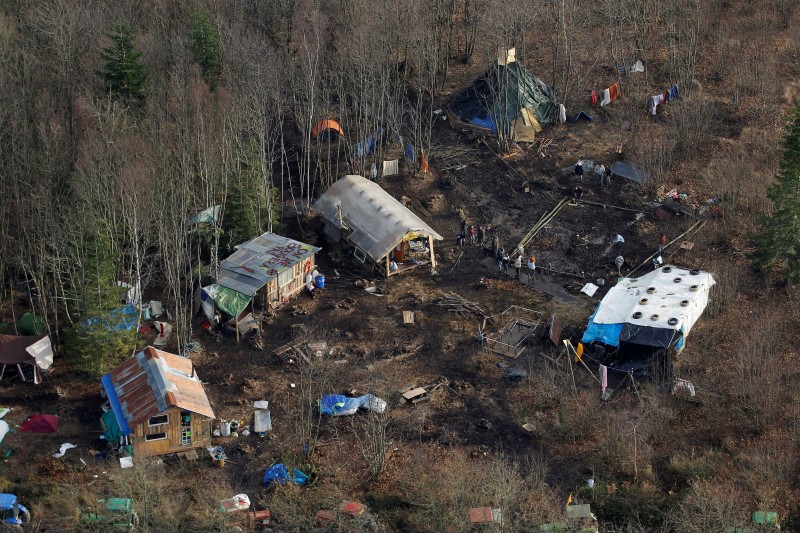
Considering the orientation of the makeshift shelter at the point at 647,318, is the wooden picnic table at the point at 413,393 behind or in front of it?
in front

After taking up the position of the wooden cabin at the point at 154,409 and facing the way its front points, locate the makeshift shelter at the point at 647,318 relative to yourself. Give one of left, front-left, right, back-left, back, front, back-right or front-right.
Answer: left

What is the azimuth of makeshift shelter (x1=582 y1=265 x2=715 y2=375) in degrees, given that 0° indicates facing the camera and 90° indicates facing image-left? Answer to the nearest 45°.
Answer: approximately 45°

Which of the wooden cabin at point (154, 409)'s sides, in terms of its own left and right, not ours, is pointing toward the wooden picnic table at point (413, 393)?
left

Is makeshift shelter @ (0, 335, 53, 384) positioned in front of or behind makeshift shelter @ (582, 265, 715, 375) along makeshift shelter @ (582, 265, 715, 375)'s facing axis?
in front

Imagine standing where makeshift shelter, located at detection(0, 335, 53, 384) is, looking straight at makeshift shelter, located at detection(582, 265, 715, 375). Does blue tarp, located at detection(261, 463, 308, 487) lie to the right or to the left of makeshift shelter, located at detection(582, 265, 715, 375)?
right

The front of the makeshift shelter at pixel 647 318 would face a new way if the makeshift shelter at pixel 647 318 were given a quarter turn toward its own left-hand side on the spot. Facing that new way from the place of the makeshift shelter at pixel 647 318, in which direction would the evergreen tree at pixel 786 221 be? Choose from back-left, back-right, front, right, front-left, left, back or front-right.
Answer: left

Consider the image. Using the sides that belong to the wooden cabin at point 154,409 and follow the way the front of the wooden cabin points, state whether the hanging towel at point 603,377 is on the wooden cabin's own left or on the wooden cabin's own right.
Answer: on the wooden cabin's own left

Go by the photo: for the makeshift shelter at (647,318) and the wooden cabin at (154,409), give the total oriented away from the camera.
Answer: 0

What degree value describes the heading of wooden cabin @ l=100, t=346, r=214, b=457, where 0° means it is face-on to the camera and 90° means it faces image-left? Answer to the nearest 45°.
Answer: approximately 0°

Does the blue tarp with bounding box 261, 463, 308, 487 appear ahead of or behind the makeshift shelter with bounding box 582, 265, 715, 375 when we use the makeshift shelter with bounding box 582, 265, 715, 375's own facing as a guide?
ahead

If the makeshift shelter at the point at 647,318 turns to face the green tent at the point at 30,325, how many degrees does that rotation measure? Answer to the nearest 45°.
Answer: approximately 45° to its right

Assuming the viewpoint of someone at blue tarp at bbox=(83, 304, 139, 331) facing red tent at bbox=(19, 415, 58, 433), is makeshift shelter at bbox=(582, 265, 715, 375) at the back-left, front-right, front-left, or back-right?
back-left

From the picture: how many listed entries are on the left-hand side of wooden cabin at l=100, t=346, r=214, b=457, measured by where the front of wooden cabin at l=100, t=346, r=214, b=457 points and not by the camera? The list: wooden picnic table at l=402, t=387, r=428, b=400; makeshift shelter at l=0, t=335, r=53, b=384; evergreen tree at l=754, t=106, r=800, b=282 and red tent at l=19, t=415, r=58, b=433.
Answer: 2
